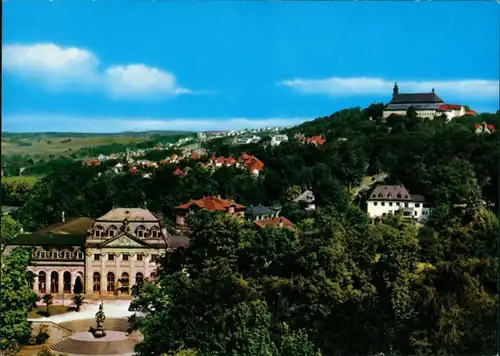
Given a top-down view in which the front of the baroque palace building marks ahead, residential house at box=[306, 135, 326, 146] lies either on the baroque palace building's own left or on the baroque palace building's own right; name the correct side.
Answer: on the baroque palace building's own left

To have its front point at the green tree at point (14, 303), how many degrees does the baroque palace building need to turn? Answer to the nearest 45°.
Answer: approximately 45° to its right

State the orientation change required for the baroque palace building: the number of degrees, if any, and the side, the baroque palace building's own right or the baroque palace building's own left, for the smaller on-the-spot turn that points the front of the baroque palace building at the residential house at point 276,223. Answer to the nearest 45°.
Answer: approximately 90° to the baroque palace building's own left

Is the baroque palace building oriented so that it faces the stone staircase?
yes

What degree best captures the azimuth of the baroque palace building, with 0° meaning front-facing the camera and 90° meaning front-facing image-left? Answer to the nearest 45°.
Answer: approximately 0°

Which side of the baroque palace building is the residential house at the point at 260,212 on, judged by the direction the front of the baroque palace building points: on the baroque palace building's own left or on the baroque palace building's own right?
on the baroque palace building's own left

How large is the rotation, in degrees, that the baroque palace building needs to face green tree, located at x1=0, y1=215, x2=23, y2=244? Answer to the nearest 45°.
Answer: approximately 90° to its right

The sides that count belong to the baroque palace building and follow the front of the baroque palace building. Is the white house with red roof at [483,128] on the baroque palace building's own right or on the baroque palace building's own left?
on the baroque palace building's own left
